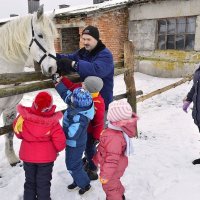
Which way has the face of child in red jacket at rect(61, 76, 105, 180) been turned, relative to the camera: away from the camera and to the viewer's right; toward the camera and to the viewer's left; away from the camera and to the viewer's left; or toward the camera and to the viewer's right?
away from the camera and to the viewer's left

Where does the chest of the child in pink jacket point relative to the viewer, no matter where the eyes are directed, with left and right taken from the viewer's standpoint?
facing to the left of the viewer

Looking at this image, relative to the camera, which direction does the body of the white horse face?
to the viewer's right

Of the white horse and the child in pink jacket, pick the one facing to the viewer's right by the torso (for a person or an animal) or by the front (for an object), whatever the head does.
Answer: the white horse

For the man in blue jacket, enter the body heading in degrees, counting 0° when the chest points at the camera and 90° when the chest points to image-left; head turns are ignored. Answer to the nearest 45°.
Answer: approximately 45°

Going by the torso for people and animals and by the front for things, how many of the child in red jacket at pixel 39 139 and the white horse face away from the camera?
1

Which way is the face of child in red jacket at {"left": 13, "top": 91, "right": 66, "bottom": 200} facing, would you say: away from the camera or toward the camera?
away from the camera

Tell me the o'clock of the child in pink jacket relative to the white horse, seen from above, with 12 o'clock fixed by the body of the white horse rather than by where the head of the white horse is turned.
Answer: The child in pink jacket is roughly at 2 o'clock from the white horse.

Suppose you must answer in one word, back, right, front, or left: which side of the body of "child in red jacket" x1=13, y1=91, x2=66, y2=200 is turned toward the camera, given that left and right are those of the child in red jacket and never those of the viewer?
back

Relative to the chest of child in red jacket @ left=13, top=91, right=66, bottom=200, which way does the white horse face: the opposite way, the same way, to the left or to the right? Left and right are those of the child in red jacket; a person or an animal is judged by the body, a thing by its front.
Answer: to the right
